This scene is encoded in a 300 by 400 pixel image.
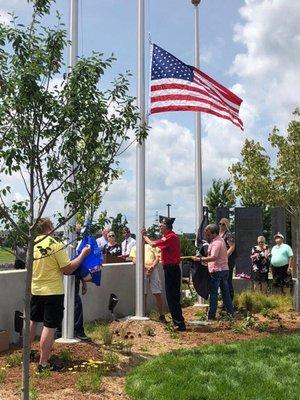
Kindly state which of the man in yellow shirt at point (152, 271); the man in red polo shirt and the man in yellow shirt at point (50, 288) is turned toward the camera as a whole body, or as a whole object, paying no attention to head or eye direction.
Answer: the man in yellow shirt at point (152, 271)

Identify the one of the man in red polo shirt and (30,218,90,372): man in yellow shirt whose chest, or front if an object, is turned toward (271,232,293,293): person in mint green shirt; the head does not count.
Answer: the man in yellow shirt

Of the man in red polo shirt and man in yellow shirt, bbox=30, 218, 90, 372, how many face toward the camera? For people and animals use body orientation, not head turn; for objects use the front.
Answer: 0

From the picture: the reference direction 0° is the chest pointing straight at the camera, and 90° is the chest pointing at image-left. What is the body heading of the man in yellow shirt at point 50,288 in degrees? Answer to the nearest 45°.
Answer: approximately 225°

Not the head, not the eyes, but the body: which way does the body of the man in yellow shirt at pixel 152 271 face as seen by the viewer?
toward the camera

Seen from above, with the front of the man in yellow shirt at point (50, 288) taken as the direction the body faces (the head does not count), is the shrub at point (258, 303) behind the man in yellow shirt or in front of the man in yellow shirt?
in front

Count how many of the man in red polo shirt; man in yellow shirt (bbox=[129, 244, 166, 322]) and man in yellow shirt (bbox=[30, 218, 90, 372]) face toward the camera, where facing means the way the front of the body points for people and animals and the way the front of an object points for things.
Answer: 1

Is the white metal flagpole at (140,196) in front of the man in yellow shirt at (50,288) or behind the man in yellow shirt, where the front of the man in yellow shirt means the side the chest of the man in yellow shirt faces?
in front

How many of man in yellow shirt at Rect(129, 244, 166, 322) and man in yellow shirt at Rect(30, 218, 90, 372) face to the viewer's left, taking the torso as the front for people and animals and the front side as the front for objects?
0

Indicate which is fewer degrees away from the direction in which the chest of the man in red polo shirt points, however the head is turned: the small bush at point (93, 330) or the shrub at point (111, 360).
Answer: the small bush

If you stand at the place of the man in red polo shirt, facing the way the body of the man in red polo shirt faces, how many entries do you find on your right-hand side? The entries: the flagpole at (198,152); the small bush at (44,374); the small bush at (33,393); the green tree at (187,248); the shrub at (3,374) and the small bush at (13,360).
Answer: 2

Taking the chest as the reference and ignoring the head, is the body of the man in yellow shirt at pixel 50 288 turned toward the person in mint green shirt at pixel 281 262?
yes

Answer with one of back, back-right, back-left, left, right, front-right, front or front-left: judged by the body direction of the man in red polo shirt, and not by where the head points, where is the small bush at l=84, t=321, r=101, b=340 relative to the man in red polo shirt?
front

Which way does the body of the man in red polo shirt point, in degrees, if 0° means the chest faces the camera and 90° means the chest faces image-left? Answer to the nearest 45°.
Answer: approximately 90°

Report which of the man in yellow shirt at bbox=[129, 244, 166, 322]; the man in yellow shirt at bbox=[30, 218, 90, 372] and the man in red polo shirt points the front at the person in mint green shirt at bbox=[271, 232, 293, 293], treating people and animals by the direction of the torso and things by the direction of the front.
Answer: the man in yellow shirt at bbox=[30, 218, 90, 372]

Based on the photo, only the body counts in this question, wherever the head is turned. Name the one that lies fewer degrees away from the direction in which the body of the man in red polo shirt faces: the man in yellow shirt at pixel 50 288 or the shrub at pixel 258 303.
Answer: the man in yellow shirt

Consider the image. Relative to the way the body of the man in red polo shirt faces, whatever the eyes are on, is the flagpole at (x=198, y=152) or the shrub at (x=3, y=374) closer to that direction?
the shrub
